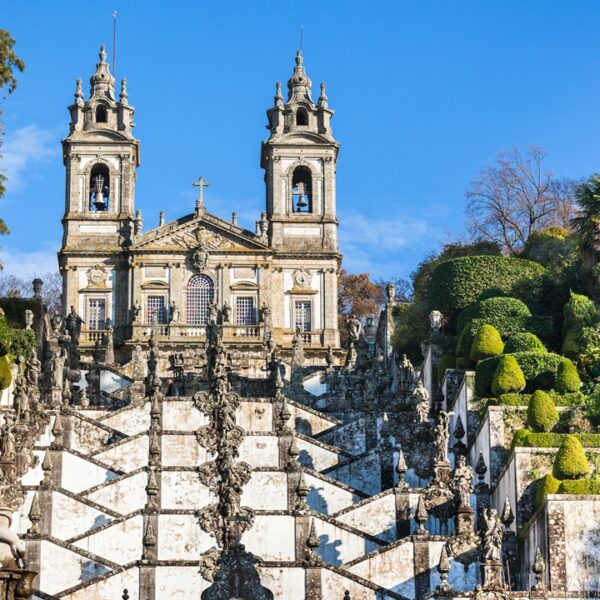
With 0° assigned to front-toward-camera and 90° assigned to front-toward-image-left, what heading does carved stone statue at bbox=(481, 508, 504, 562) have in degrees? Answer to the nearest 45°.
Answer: approximately 0°

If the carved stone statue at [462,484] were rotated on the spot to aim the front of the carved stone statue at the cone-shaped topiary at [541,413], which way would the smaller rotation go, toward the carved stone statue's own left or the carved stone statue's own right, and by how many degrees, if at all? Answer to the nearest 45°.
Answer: approximately 135° to the carved stone statue's own left

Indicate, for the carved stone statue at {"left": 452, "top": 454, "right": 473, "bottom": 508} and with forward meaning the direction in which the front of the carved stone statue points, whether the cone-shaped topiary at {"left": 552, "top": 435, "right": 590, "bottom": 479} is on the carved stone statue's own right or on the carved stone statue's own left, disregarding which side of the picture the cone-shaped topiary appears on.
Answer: on the carved stone statue's own left

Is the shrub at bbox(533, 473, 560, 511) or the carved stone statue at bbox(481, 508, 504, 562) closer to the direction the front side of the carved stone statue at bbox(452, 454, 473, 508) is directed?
the carved stone statue

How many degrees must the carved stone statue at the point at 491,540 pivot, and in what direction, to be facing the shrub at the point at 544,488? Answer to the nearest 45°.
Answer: approximately 180°

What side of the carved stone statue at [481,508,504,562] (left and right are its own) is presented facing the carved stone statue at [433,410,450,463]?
back

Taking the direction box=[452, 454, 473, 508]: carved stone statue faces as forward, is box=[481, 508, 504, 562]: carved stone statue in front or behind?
in front

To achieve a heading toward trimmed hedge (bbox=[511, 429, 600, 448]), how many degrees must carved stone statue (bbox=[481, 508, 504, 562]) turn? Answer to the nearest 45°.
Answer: approximately 180°

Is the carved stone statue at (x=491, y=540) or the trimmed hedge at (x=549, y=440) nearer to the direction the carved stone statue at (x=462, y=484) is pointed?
the carved stone statue

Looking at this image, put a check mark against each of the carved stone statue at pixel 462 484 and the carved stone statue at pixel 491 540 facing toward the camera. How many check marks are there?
2

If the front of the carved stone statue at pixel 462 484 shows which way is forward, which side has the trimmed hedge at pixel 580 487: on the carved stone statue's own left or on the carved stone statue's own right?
on the carved stone statue's own left
